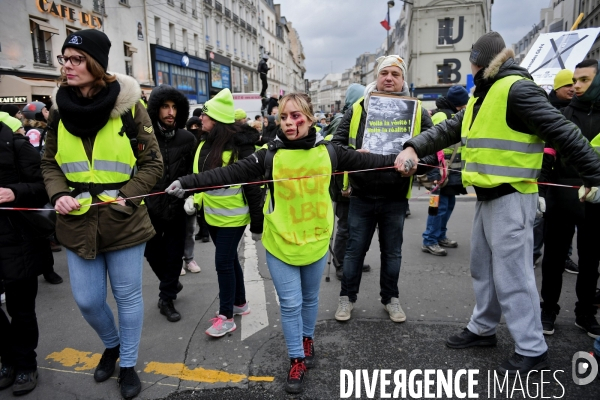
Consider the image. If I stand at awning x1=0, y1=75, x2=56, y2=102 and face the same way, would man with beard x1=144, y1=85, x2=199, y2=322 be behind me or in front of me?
in front

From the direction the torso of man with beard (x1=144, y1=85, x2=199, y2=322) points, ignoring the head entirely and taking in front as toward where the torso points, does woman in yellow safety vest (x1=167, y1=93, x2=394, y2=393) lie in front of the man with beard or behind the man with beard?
in front

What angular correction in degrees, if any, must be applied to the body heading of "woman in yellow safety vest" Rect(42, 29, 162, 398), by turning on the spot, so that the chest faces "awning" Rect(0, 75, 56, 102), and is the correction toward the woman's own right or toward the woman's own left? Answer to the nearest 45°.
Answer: approximately 135° to the woman's own right

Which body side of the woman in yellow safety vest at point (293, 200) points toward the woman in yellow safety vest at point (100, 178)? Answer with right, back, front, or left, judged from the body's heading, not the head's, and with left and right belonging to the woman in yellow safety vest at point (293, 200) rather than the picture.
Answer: right

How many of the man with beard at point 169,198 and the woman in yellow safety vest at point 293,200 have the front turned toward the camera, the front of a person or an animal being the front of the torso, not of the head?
2

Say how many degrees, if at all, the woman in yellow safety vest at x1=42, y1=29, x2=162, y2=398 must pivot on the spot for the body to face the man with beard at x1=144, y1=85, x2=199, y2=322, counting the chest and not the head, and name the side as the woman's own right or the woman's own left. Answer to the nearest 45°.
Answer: approximately 180°

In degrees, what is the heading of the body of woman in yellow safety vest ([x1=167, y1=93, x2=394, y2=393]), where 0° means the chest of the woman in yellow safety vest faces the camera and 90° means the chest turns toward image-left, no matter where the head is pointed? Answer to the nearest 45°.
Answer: approximately 0°

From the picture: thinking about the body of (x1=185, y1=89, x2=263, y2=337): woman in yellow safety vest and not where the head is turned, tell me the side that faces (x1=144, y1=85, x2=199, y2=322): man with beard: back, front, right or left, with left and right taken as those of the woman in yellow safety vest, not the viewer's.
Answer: right

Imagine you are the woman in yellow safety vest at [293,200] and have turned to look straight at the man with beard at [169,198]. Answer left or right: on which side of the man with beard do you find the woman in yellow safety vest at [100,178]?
left

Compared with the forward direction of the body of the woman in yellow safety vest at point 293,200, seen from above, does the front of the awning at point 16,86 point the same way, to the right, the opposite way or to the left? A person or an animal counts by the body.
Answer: to the left

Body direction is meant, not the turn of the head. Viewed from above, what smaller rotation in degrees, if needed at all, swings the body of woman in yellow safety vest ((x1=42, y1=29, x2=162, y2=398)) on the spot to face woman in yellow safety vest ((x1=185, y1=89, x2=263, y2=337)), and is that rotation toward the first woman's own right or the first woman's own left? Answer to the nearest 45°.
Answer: approximately 180°

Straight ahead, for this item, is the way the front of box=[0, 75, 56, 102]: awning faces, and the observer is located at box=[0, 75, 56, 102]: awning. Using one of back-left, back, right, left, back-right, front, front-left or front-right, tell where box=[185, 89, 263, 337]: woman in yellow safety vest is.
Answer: front-right
